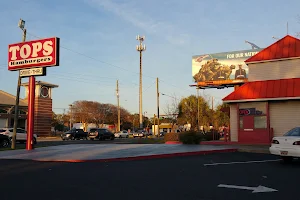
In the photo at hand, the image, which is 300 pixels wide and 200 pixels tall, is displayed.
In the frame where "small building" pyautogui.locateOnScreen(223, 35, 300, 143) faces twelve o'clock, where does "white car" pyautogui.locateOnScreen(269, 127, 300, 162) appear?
The white car is roughly at 12 o'clock from the small building.

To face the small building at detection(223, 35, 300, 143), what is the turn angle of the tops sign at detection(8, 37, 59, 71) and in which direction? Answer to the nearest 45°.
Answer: approximately 135° to its left

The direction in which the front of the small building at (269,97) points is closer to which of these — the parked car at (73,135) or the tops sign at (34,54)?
the tops sign

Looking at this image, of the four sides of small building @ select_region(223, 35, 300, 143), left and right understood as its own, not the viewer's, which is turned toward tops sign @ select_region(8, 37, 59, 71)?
right

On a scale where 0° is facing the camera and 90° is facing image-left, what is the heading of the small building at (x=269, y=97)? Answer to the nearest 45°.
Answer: approximately 0°

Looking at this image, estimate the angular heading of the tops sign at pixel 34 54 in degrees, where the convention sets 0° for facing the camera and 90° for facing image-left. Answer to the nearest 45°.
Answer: approximately 45°

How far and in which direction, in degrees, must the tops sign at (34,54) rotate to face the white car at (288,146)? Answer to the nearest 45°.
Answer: approximately 90° to its left

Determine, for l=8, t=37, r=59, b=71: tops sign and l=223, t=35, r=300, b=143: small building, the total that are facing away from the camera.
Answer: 0
